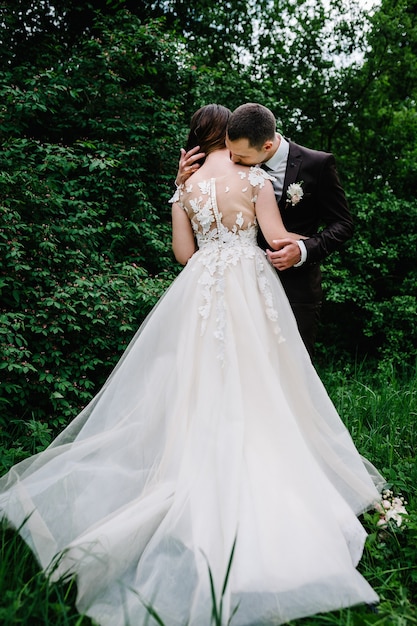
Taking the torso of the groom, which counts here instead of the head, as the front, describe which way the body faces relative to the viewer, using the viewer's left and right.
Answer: facing the viewer and to the left of the viewer
